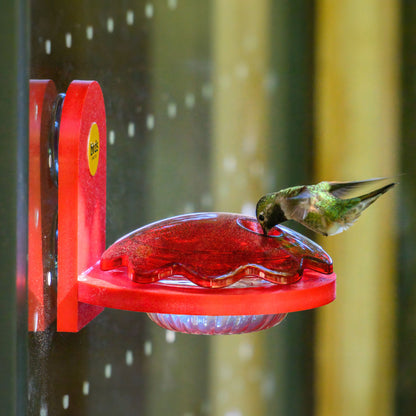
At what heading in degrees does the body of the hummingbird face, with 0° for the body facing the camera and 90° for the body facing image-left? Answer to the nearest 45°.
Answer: approximately 90°
